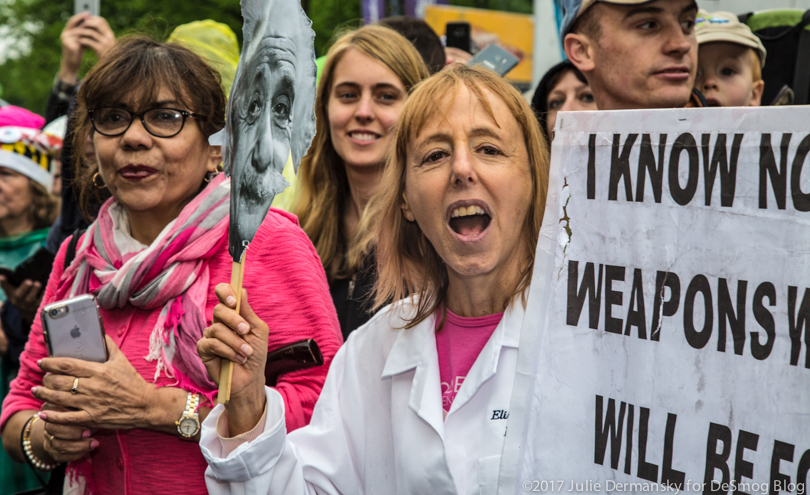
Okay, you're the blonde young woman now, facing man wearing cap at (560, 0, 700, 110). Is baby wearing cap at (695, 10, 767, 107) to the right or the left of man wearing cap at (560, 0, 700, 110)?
left

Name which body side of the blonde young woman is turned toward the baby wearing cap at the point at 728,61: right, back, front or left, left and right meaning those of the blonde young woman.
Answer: left

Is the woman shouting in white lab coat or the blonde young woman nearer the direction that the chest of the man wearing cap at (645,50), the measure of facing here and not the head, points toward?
the woman shouting in white lab coat

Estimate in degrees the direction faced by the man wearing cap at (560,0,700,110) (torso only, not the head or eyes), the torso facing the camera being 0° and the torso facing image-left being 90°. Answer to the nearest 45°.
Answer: approximately 315°

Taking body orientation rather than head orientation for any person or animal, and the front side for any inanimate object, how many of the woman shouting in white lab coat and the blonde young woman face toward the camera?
2
